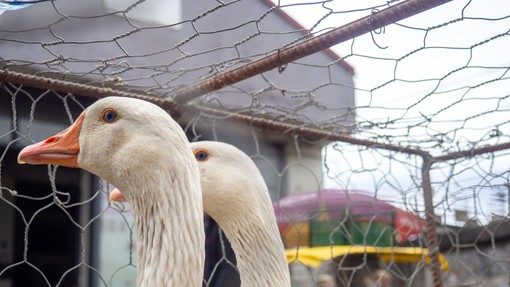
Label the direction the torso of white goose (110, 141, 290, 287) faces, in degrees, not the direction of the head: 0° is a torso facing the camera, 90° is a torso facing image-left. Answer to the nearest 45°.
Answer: approximately 90°
